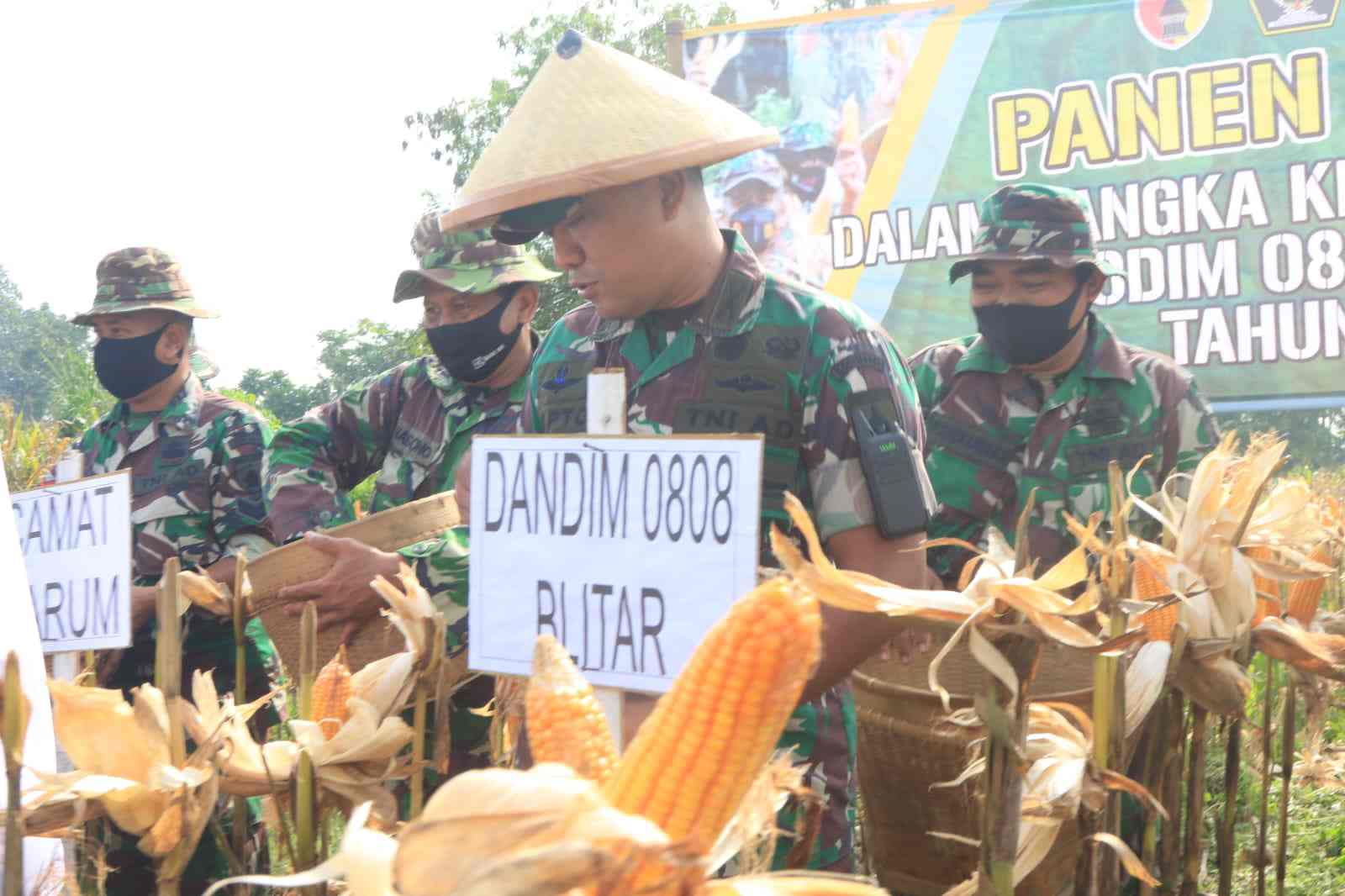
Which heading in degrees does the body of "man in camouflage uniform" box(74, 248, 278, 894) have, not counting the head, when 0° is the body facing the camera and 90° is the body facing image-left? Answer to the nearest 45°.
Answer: approximately 45°

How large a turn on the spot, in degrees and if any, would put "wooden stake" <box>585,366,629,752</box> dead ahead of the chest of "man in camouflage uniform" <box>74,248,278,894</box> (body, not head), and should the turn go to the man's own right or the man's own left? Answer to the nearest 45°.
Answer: approximately 45° to the man's own left

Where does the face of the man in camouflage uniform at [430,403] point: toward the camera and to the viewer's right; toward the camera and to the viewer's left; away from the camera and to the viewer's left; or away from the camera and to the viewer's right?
toward the camera and to the viewer's right

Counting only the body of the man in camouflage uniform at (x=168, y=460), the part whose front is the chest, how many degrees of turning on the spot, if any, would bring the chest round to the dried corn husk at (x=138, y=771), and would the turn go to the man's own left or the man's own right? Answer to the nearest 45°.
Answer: approximately 45° to the man's own left

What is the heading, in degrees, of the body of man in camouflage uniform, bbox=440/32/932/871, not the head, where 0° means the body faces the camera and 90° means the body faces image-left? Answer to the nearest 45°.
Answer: approximately 45°

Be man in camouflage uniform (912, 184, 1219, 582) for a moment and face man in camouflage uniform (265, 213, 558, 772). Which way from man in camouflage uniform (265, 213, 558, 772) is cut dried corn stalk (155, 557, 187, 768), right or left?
left

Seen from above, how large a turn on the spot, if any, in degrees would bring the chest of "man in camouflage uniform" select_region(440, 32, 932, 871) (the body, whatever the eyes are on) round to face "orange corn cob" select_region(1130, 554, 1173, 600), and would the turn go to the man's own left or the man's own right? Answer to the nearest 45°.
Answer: approximately 135° to the man's own left

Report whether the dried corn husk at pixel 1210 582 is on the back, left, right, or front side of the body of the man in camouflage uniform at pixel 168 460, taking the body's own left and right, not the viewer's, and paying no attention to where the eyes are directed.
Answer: left
